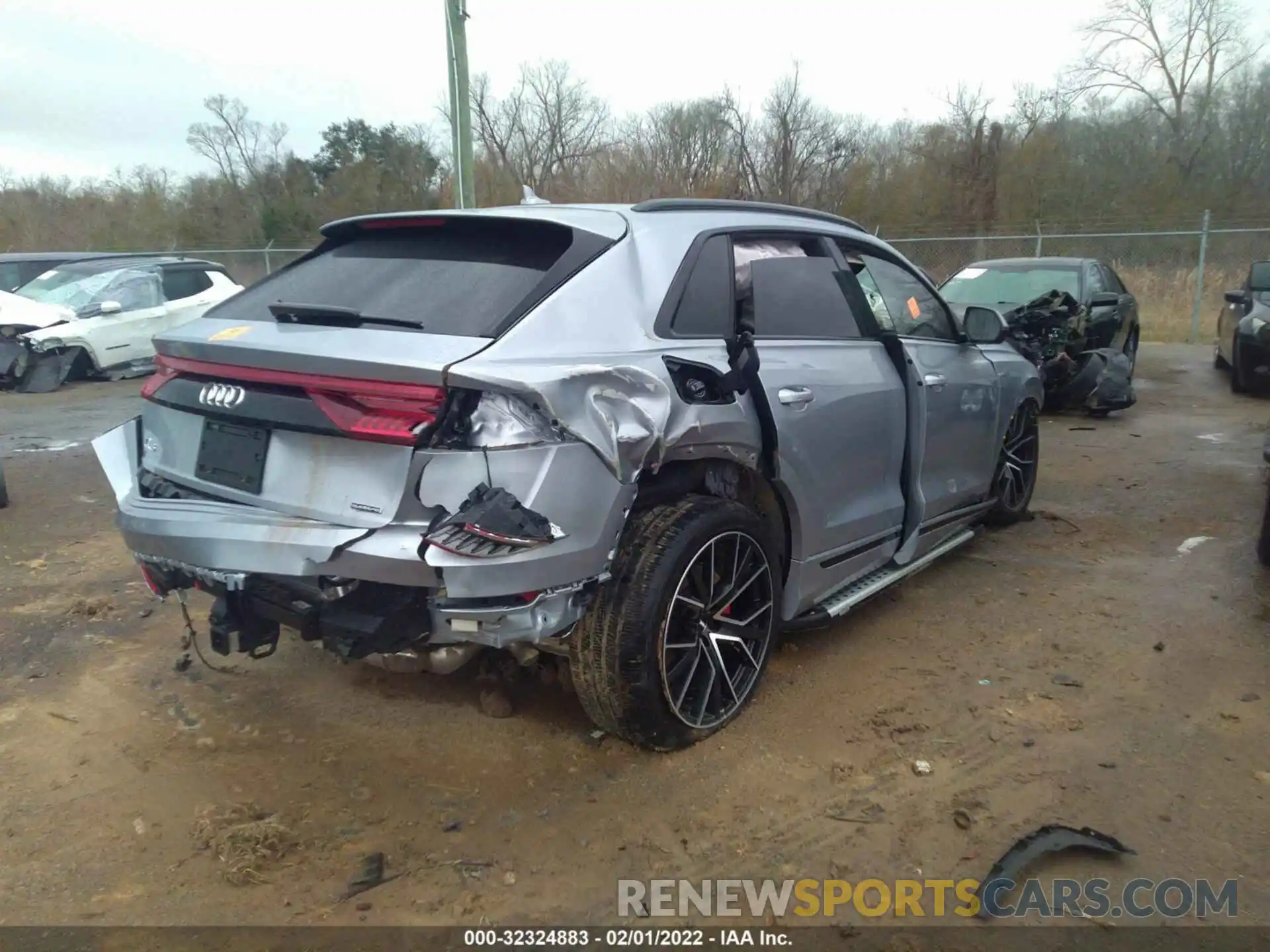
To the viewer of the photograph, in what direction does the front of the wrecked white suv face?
facing the viewer and to the left of the viewer

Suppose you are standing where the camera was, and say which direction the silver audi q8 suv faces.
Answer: facing away from the viewer and to the right of the viewer

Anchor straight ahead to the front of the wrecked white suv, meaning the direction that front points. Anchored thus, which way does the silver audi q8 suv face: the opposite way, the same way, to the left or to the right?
the opposite way

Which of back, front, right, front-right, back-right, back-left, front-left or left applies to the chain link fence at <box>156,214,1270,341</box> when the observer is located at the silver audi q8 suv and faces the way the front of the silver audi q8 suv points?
front

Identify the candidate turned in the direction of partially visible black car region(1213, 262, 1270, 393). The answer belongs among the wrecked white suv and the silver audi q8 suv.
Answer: the silver audi q8 suv

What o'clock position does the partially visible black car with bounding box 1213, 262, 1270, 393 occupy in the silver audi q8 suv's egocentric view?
The partially visible black car is roughly at 12 o'clock from the silver audi q8 suv.

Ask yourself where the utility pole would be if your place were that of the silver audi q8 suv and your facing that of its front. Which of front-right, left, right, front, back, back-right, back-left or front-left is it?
front-left

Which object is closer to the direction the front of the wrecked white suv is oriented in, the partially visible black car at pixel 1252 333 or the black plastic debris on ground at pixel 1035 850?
the black plastic debris on ground
